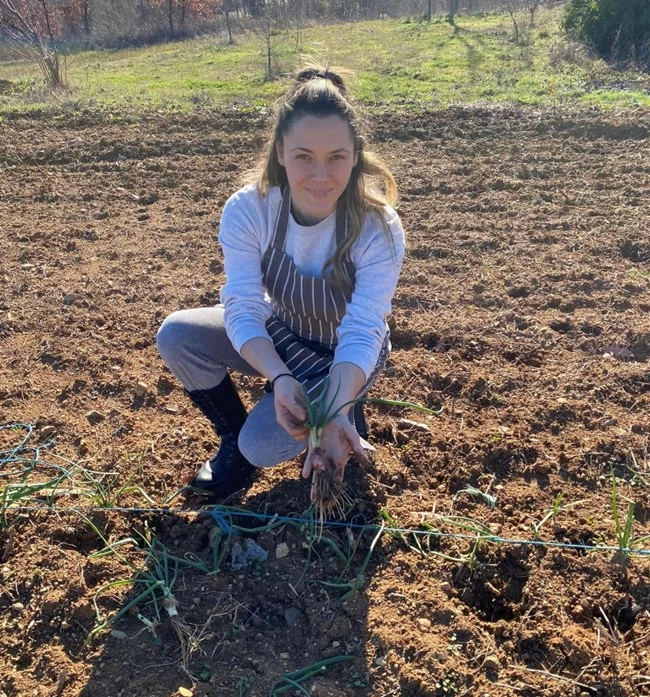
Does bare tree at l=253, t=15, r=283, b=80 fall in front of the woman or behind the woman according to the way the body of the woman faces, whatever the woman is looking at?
behind

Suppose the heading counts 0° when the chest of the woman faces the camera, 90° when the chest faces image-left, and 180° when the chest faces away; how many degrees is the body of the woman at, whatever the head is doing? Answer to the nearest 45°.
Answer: approximately 0°

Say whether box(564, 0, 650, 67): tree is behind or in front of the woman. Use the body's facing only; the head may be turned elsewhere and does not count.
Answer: behind
